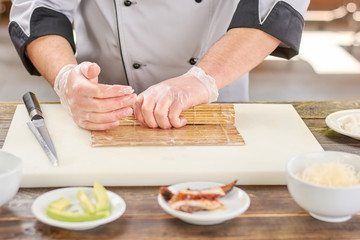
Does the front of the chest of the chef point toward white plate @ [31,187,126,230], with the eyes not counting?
yes

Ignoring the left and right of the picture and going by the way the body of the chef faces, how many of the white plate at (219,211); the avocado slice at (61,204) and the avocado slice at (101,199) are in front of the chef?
3

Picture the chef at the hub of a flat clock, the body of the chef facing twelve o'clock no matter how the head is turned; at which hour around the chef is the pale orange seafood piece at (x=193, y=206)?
The pale orange seafood piece is roughly at 12 o'clock from the chef.

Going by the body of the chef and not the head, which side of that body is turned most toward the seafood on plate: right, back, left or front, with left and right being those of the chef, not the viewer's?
front

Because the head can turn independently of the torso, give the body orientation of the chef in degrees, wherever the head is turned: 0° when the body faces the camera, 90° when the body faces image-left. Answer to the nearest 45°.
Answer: approximately 0°

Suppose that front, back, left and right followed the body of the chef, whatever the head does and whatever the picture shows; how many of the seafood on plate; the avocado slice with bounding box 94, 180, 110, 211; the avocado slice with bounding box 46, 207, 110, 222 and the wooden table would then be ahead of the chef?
4

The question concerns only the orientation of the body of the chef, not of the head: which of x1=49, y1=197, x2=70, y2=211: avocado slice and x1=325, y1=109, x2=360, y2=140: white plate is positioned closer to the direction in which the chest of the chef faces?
the avocado slice

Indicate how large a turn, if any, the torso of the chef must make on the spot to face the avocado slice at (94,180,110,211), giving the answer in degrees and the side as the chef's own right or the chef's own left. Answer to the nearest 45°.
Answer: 0° — they already face it

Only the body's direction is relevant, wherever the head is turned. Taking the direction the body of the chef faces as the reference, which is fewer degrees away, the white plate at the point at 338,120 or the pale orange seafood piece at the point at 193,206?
the pale orange seafood piece

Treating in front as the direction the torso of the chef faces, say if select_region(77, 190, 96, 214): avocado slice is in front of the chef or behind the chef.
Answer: in front
